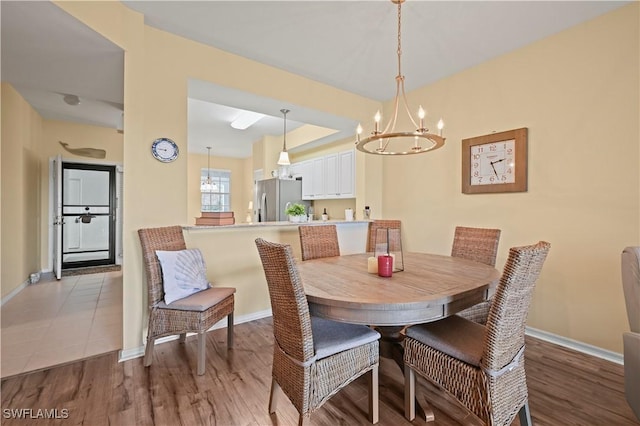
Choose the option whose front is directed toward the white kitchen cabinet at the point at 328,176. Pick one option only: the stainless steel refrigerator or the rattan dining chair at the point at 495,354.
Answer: the rattan dining chair

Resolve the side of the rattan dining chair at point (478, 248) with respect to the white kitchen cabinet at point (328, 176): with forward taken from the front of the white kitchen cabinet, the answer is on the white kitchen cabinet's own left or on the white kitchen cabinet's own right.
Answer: on the white kitchen cabinet's own left

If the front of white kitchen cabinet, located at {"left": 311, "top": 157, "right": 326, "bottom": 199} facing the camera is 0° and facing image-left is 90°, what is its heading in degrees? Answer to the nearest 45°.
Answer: approximately 45°

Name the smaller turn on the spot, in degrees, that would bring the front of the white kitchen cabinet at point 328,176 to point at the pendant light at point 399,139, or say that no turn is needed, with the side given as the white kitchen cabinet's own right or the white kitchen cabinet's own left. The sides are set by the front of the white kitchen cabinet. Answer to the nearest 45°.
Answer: approximately 45° to the white kitchen cabinet's own left

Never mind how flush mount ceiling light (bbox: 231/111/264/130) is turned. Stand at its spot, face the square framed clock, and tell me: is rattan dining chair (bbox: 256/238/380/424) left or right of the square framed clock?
right

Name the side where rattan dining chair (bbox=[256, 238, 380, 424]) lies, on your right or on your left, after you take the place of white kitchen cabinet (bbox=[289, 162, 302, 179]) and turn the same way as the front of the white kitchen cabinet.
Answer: on your left

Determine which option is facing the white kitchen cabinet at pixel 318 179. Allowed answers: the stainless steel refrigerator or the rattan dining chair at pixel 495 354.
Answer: the rattan dining chair

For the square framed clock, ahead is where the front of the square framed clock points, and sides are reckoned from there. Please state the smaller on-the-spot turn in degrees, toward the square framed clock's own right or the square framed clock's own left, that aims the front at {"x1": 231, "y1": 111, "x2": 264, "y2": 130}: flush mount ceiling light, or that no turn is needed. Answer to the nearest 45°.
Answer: approximately 45° to the square framed clock's own right

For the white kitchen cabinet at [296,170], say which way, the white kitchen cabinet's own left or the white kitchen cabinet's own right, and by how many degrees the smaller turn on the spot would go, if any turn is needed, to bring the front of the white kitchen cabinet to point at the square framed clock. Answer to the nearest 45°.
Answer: approximately 90° to the white kitchen cabinet's own left

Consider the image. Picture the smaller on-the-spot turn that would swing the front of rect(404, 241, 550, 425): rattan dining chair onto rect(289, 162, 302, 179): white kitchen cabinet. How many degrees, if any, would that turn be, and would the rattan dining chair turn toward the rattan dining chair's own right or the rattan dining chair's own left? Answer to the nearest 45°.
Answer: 0° — it already faces it

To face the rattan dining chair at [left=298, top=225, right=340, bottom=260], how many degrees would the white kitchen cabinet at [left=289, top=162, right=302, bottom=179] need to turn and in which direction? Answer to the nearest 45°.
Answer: approximately 45° to its left

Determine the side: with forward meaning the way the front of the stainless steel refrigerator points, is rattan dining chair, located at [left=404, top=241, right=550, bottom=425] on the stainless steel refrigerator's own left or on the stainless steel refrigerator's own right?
on the stainless steel refrigerator's own left
